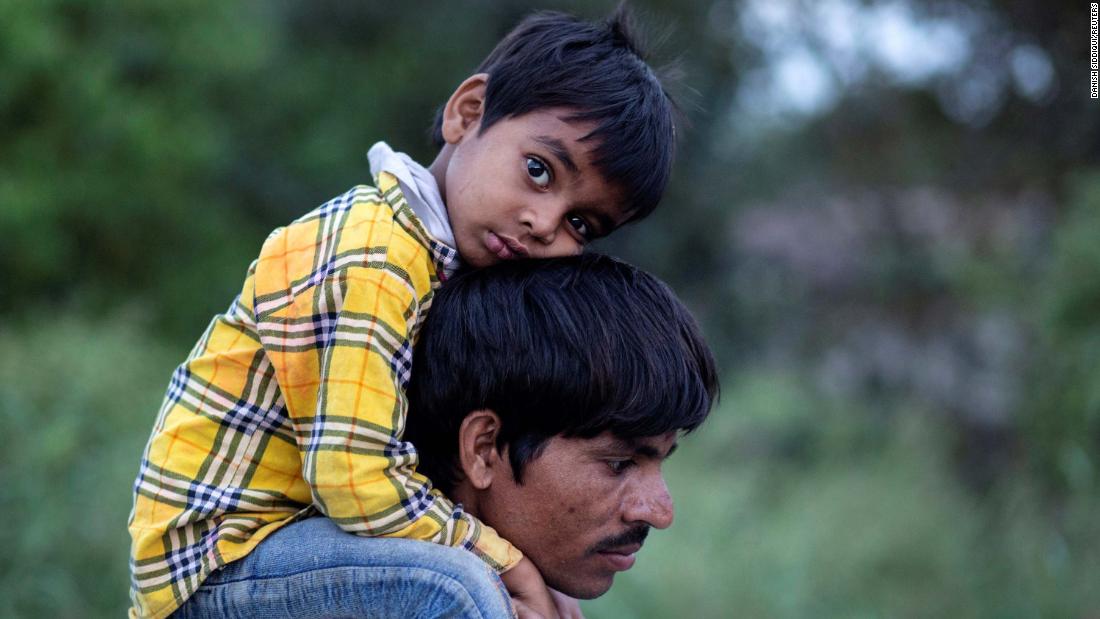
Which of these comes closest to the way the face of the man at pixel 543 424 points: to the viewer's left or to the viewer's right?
to the viewer's right

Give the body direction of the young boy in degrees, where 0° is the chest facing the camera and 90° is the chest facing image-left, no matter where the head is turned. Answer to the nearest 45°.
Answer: approximately 270°

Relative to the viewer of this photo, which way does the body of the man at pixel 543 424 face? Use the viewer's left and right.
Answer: facing to the right of the viewer
